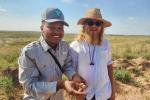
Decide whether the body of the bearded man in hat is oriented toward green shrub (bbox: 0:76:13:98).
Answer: no

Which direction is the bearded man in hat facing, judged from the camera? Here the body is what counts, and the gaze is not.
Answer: toward the camera

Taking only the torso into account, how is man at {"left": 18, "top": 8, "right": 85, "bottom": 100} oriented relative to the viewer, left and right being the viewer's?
facing the viewer and to the right of the viewer

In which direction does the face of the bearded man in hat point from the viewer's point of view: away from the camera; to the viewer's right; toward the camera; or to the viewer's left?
toward the camera

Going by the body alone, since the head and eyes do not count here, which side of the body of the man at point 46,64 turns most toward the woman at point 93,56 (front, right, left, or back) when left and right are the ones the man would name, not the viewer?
left

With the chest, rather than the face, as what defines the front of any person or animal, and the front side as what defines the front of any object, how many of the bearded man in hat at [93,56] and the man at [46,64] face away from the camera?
0

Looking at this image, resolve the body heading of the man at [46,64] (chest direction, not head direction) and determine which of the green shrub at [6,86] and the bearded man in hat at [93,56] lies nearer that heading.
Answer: the bearded man in hat

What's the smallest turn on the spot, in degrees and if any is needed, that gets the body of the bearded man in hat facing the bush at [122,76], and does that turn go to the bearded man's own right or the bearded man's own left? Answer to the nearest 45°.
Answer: approximately 180°
